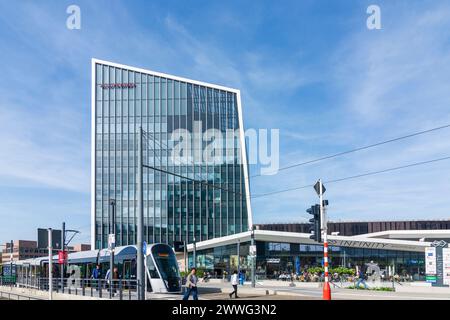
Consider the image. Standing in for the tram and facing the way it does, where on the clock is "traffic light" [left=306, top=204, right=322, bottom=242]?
The traffic light is roughly at 1 o'clock from the tram.

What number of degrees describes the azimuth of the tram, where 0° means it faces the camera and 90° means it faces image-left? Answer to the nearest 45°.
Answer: approximately 315°

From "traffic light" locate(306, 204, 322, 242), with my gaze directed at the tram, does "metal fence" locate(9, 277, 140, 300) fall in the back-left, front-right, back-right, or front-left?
front-left
